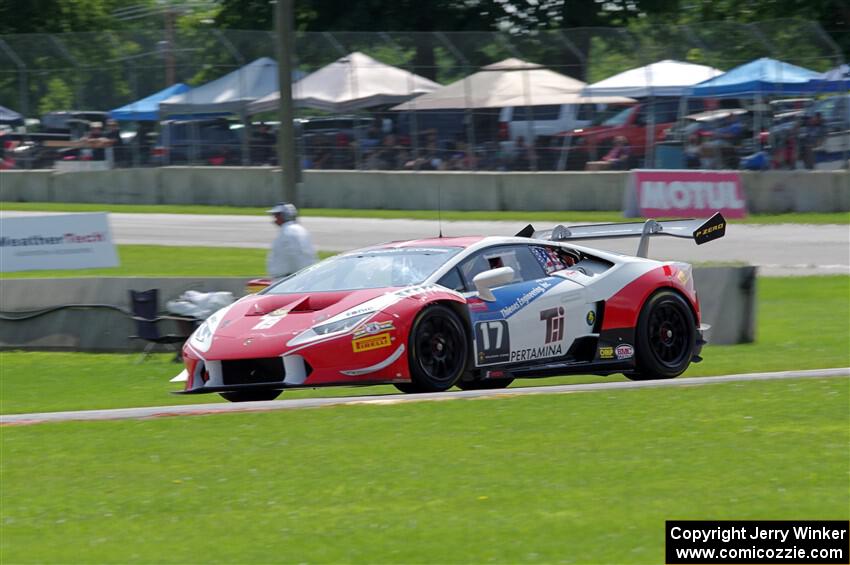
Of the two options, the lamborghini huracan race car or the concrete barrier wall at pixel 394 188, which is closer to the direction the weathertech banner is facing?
the lamborghini huracan race car

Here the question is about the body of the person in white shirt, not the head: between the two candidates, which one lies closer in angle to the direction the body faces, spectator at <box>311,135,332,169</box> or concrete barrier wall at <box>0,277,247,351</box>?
the concrete barrier wall

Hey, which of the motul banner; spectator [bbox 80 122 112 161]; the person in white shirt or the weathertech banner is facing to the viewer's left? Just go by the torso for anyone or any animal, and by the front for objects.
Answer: the person in white shirt

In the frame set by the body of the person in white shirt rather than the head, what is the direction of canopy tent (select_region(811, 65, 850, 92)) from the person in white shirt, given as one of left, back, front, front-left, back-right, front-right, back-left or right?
back-right

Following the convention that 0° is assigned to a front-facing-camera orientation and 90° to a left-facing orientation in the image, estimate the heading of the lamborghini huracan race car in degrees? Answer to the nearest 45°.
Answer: approximately 45°

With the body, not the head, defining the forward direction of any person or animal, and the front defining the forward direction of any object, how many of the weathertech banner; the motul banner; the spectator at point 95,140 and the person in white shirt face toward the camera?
3

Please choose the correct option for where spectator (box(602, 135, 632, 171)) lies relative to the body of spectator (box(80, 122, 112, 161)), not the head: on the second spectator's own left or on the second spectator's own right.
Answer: on the second spectator's own left

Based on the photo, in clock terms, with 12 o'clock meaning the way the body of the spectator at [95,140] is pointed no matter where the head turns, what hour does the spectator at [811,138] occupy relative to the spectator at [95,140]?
the spectator at [811,138] is roughly at 10 o'clock from the spectator at [95,140].

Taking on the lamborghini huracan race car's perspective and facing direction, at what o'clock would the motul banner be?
The motul banner is roughly at 5 o'clock from the lamborghini huracan race car.

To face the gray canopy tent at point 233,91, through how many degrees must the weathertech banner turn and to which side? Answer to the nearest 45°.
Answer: approximately 180°

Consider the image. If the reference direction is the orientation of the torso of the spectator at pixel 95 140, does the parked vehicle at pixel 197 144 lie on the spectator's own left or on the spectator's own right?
on the spectator's own left

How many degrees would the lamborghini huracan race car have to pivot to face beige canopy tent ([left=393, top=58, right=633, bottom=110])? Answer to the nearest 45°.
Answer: approximately 135° to its right

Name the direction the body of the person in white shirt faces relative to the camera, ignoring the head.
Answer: to the viewer's left
